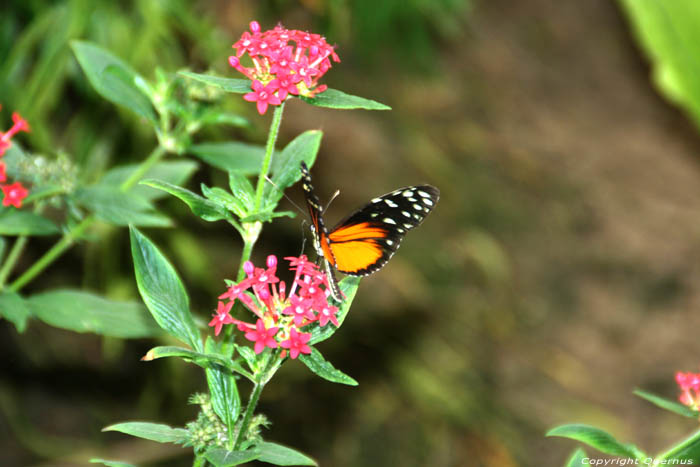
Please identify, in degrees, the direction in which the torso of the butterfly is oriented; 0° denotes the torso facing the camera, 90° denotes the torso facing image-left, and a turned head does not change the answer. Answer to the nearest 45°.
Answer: approximately 135°
